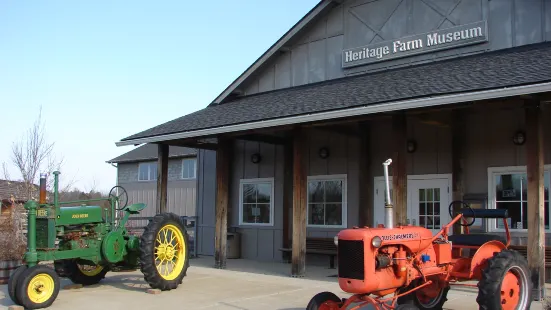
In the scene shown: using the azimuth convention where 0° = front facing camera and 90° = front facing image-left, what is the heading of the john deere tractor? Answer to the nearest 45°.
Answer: approximately 45°

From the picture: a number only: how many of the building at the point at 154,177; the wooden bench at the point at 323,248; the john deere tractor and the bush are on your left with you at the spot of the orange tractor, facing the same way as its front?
0

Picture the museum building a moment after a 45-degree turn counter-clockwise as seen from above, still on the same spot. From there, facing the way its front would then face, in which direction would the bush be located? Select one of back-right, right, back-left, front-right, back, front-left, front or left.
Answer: right

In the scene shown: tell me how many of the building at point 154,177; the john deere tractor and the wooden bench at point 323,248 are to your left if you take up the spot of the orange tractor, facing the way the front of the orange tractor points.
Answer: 0

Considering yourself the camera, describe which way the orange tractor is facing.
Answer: facing the viewer and to the left of the viewer

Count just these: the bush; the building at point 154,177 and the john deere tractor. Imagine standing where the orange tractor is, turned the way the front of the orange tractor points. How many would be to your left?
0

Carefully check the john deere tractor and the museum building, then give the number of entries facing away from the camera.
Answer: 0

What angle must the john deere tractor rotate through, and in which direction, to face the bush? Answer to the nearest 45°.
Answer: approximately 90° to its right

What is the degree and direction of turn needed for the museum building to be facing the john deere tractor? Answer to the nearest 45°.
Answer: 0° — it already faces it

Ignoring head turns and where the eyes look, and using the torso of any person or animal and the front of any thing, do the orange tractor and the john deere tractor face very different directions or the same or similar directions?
same or similar directions

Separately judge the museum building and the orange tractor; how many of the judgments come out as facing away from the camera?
0

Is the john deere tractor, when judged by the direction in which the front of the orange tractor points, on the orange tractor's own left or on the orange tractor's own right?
on the orange tractor's own right

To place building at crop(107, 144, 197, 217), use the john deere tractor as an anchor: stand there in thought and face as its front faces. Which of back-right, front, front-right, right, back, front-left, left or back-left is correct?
back-right

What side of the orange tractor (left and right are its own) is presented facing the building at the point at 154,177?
right
